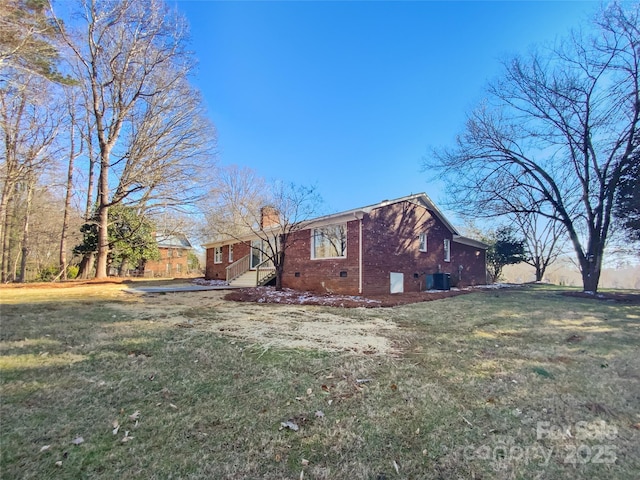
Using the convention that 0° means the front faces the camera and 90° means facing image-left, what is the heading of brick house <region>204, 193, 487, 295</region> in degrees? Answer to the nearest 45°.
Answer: approximately 45°

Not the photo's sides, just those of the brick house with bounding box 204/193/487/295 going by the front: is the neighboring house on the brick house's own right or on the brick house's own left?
on the brick house's own right

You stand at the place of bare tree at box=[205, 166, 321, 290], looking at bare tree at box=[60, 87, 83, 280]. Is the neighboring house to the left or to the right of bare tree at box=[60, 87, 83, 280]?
right

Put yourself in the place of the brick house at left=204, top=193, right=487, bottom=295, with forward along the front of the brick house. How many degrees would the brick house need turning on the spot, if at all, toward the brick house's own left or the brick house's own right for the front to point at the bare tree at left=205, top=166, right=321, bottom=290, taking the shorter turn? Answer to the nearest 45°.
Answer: approximately 45° to the brick house's own right

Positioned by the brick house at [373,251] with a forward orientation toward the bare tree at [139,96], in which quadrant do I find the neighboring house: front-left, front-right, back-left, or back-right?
front-right

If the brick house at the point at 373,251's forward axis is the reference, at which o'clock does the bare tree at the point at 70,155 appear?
The bare tree is roughly at 2 o'clock from the brick house.

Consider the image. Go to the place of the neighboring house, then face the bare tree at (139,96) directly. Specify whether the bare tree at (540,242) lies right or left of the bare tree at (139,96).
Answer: left
